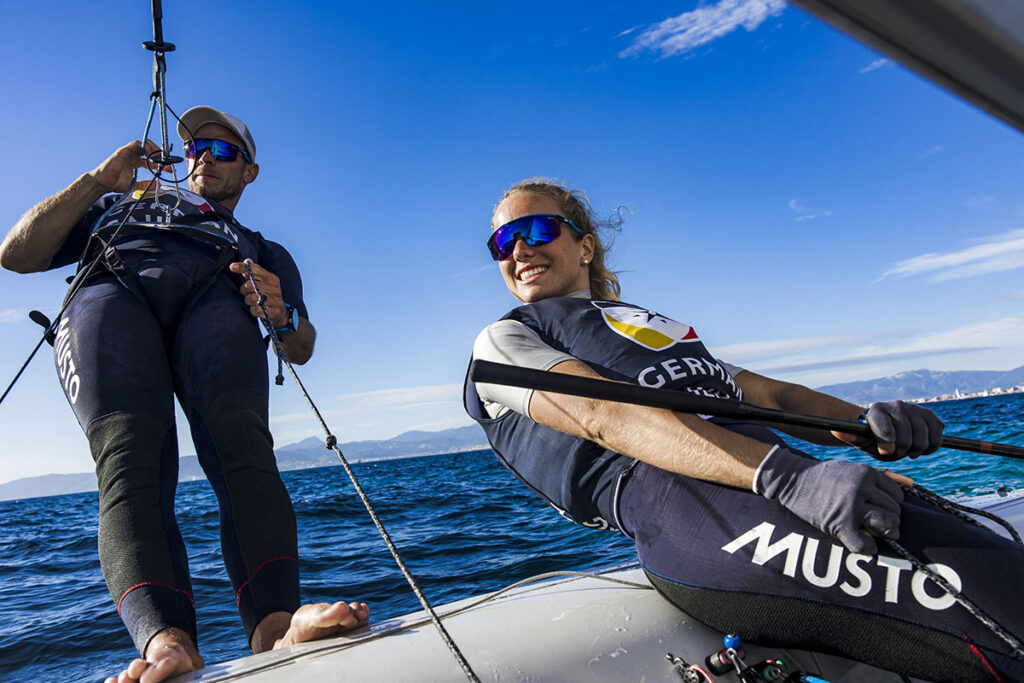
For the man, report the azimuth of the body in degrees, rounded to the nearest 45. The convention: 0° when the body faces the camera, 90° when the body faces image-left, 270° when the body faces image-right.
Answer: approximately 0°

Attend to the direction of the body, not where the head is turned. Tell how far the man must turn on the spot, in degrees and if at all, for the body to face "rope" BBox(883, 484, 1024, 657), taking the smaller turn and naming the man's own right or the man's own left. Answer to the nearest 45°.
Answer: approximately 45° to the man's own left

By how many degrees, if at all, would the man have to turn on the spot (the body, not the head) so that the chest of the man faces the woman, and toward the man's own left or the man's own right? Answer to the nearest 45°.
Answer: approximately 45° to the man's own left
